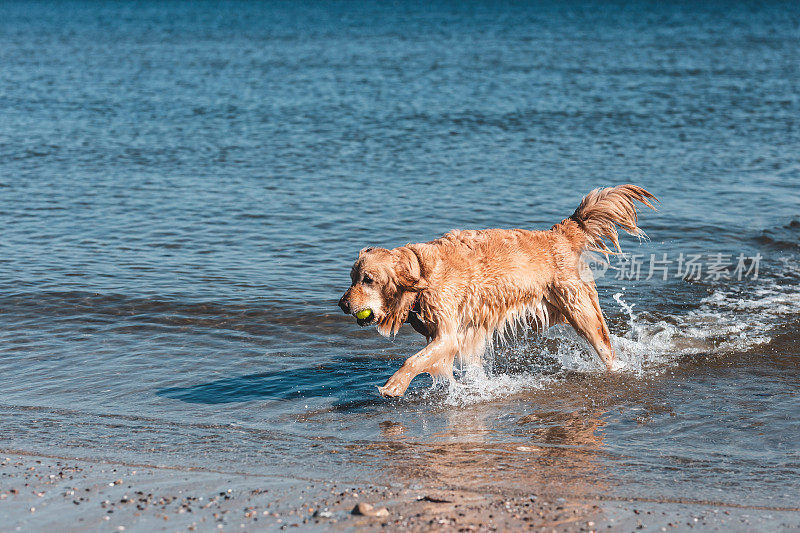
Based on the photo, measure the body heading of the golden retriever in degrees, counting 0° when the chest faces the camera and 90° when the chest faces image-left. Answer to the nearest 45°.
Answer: approximately 90°

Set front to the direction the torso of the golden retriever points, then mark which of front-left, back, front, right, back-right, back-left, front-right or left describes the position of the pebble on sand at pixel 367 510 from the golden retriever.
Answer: left
